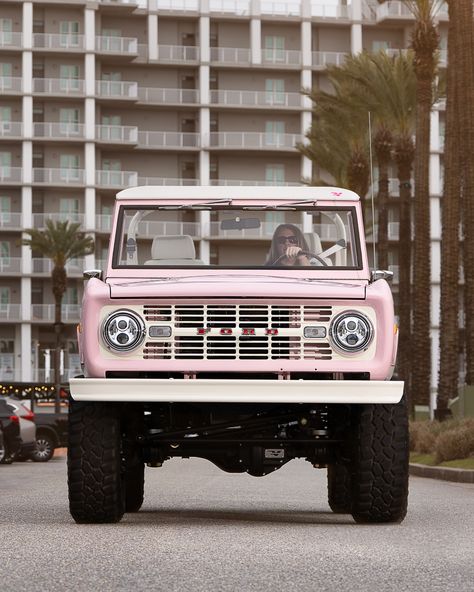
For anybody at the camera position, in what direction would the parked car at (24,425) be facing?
facing to the left of the viewer

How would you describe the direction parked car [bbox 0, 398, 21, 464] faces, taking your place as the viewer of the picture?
facing to the left of the viewer

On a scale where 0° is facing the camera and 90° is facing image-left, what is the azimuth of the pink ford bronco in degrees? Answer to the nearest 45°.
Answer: approximately 0°

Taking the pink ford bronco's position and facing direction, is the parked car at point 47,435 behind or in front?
behind

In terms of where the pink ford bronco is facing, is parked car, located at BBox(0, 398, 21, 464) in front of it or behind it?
behind
